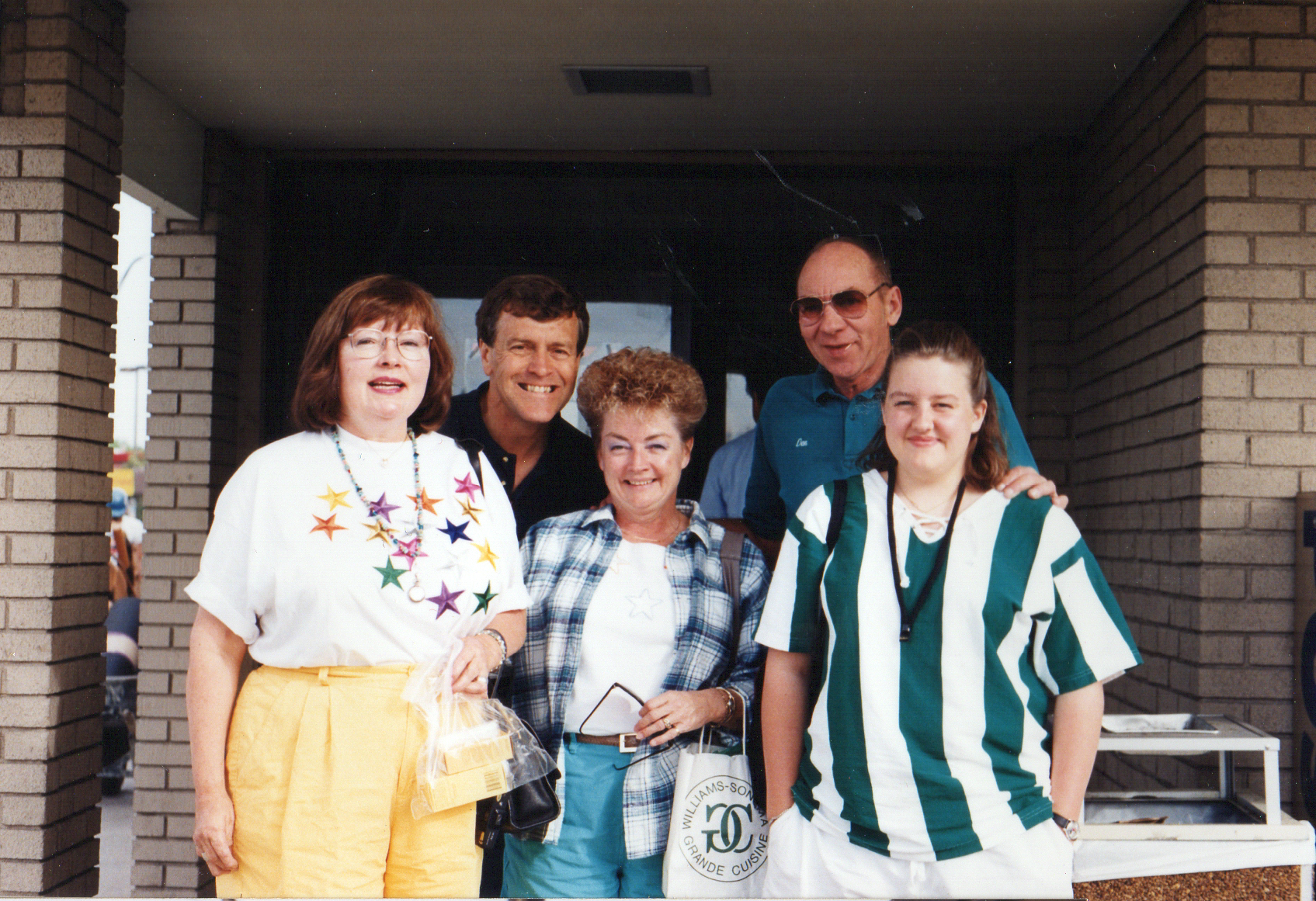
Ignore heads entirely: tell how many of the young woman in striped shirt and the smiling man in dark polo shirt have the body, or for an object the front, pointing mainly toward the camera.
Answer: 2

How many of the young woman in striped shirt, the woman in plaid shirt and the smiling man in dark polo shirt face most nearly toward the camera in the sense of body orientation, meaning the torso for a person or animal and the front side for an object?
3

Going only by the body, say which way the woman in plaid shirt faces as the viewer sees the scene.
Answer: toward the camera

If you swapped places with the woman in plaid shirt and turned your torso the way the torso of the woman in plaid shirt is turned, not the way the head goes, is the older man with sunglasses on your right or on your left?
on your left

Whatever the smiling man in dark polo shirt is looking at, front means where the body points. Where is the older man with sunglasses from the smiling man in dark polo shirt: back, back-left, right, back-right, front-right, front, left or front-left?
left

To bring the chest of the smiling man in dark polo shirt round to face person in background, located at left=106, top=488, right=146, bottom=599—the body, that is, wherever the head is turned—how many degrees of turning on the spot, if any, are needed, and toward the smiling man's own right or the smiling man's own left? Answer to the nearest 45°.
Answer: approximately 135° to the smiling man's own right

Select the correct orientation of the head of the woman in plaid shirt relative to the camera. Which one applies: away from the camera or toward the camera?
toward the camera

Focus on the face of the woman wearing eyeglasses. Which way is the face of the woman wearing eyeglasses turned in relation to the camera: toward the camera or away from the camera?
toward the camera

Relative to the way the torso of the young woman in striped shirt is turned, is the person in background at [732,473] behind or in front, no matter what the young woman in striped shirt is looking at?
behind

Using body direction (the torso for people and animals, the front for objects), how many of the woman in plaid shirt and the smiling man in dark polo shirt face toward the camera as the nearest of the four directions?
2
